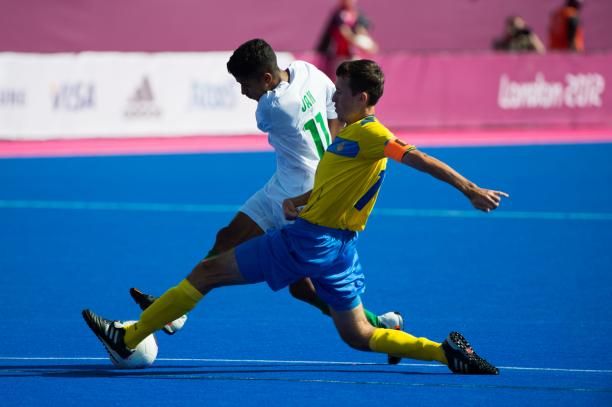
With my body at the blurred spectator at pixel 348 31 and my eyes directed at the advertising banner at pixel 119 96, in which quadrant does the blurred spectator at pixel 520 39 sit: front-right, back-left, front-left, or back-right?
back-left

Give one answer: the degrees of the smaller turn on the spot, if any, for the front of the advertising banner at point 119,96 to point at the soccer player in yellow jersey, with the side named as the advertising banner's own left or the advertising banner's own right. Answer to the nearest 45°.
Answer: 0° — it already faces them

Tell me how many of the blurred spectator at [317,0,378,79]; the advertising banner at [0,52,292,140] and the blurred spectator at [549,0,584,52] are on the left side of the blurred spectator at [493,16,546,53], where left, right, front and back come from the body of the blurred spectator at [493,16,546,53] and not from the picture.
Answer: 1

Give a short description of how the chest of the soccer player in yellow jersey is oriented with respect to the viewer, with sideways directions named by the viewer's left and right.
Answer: facing to the left of the viewer

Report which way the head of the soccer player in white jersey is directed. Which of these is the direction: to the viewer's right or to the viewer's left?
to the viewer's left

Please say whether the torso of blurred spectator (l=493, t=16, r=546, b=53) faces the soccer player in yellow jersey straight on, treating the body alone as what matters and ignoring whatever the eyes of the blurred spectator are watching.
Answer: yes

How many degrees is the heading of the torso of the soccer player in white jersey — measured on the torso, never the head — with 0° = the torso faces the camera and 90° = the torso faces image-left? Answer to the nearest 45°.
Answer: approximately 135°

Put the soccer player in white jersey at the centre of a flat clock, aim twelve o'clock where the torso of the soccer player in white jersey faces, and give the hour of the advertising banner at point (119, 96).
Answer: The advertising banner is roughly at 1 o'clock from the soccer player in white jersey.

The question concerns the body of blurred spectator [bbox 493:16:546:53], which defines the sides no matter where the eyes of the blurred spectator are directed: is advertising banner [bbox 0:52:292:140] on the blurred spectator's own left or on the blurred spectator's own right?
on the blurred spectator's own right

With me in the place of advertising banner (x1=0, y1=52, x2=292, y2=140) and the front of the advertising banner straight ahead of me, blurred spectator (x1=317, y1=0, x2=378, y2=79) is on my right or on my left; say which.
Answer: on my left

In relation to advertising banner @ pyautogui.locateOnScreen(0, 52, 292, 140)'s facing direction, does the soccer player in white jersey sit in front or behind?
in front

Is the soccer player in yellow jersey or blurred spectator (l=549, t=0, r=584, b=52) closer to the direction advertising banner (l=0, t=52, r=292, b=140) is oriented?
the soccer player in yellow jersey
